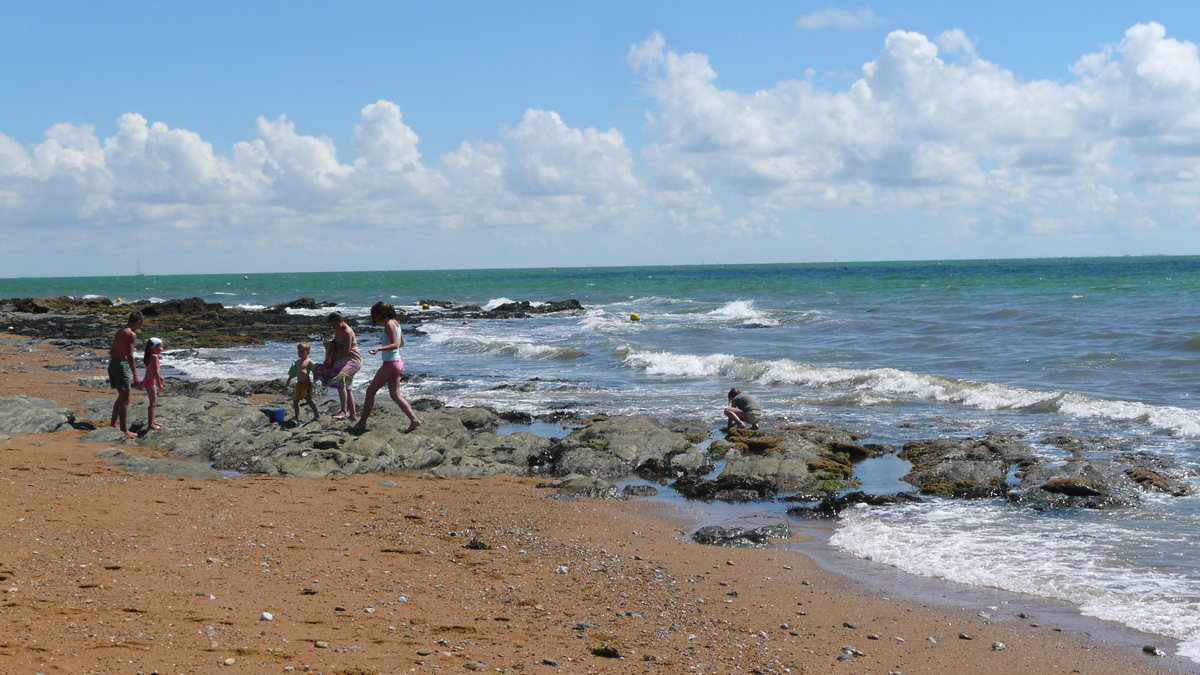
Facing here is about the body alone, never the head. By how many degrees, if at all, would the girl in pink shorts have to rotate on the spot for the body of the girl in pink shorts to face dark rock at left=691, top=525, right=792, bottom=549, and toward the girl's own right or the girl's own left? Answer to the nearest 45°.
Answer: approximately 135° to the girl's own left

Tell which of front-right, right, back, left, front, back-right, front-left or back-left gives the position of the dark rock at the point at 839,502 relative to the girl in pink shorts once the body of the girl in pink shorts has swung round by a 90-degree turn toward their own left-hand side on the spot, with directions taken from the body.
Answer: front-left

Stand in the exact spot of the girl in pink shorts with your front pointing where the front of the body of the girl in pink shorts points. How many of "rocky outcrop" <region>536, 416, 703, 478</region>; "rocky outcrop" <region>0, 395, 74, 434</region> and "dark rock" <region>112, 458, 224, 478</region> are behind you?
1

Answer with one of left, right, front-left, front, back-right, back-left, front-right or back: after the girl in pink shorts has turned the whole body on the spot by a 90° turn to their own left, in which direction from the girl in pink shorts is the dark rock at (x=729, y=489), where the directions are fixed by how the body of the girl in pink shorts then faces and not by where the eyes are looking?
front-left

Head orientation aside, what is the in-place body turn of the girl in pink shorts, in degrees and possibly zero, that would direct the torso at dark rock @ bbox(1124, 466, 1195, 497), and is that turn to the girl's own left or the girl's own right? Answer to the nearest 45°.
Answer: approximately 135° to the girl's own left

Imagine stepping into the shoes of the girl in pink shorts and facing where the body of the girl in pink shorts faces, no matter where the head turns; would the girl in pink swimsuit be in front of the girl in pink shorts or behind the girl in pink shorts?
in front

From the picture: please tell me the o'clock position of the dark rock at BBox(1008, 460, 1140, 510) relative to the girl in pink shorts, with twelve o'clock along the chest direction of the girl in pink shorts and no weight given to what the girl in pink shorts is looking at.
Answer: The dark rock is roughly at 7 o'clock from the girl in pink shorts.

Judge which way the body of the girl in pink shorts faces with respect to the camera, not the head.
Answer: to the viewer's left

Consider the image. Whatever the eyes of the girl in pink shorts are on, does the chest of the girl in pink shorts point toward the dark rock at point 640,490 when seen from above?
no
